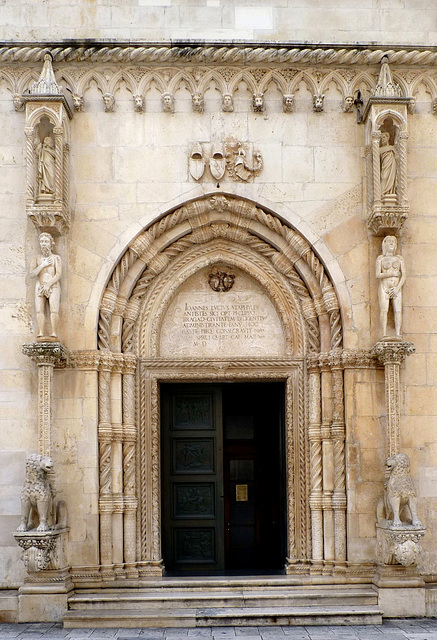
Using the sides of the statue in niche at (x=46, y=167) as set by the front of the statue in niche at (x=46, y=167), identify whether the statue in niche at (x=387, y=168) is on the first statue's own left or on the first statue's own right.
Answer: on the first statue's own left

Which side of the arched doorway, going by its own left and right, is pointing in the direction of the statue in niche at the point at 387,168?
left
